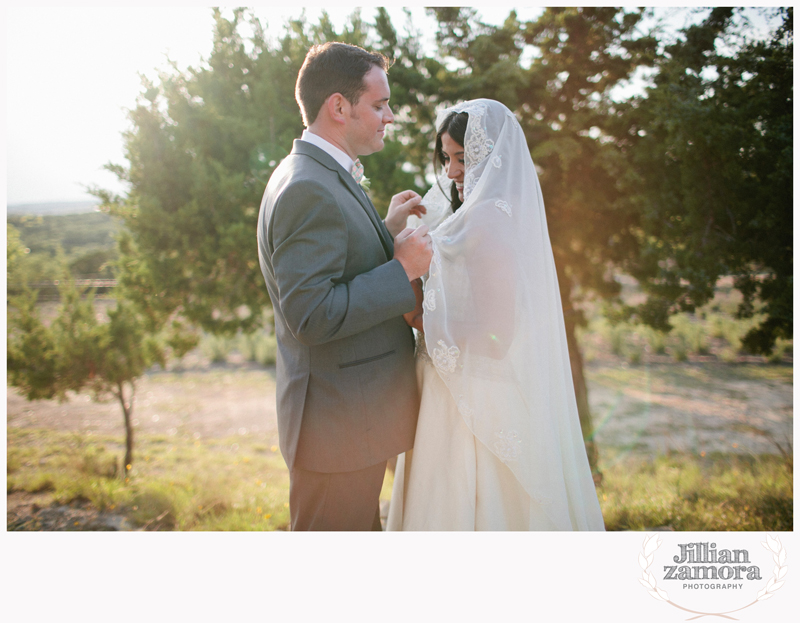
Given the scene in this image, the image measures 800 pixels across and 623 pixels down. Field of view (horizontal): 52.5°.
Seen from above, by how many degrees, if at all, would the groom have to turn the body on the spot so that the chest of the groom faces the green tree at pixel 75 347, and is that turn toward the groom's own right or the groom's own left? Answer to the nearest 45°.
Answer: approximately 135° to the groom's own left

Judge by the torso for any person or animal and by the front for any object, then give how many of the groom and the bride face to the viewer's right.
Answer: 1

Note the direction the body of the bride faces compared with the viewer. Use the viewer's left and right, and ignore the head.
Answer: facing to the left of the viewer

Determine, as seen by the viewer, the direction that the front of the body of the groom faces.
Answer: to the viewer's right

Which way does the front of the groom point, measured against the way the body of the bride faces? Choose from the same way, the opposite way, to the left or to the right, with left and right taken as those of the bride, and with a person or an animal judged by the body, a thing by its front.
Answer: the opposite way

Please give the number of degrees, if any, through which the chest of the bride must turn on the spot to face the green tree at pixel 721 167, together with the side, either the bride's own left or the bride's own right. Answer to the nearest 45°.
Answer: approximately 135° to the bride's own right

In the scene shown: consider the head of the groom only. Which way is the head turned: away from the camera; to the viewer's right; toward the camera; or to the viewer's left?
to the viewer's right
